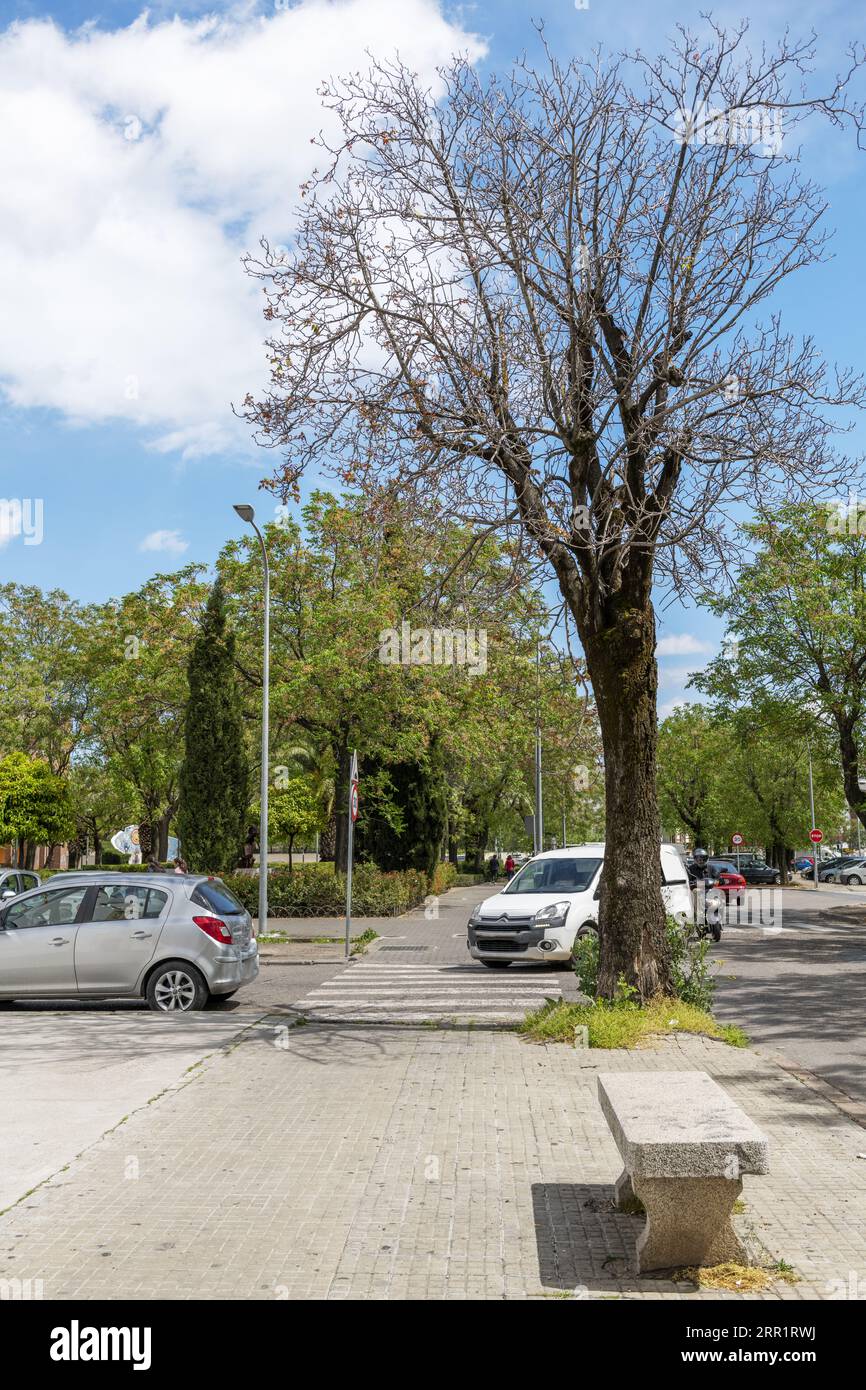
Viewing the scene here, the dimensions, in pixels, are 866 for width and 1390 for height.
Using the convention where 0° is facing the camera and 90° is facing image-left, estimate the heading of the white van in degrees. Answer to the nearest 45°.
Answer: approximately 45°

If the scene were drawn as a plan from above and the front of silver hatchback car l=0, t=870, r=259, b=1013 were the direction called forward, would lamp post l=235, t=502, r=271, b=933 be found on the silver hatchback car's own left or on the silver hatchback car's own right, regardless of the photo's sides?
on the silver hatchback car's own right

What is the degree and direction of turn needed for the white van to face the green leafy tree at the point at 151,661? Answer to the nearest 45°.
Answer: approximately 90° to its right

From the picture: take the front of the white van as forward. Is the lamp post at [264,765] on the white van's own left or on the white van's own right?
on the white van's own right

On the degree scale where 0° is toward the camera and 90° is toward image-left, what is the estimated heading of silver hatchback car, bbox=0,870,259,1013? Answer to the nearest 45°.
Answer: approximately 90°

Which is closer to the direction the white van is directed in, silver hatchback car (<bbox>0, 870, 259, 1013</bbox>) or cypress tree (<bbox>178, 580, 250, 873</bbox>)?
the silver hatchback car

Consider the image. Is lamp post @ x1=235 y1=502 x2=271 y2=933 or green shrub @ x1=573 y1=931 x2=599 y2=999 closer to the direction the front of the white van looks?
the green shrub

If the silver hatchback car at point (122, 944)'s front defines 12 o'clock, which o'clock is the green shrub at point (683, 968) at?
The green shrub is roughly at 7 o'clock from the silver hatchback car.

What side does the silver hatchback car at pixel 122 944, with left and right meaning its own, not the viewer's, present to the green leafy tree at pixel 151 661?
right

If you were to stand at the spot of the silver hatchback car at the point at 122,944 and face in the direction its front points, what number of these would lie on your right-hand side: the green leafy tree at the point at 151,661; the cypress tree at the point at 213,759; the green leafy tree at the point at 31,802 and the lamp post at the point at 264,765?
4

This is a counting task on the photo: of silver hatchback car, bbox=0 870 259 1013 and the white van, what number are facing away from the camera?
0
